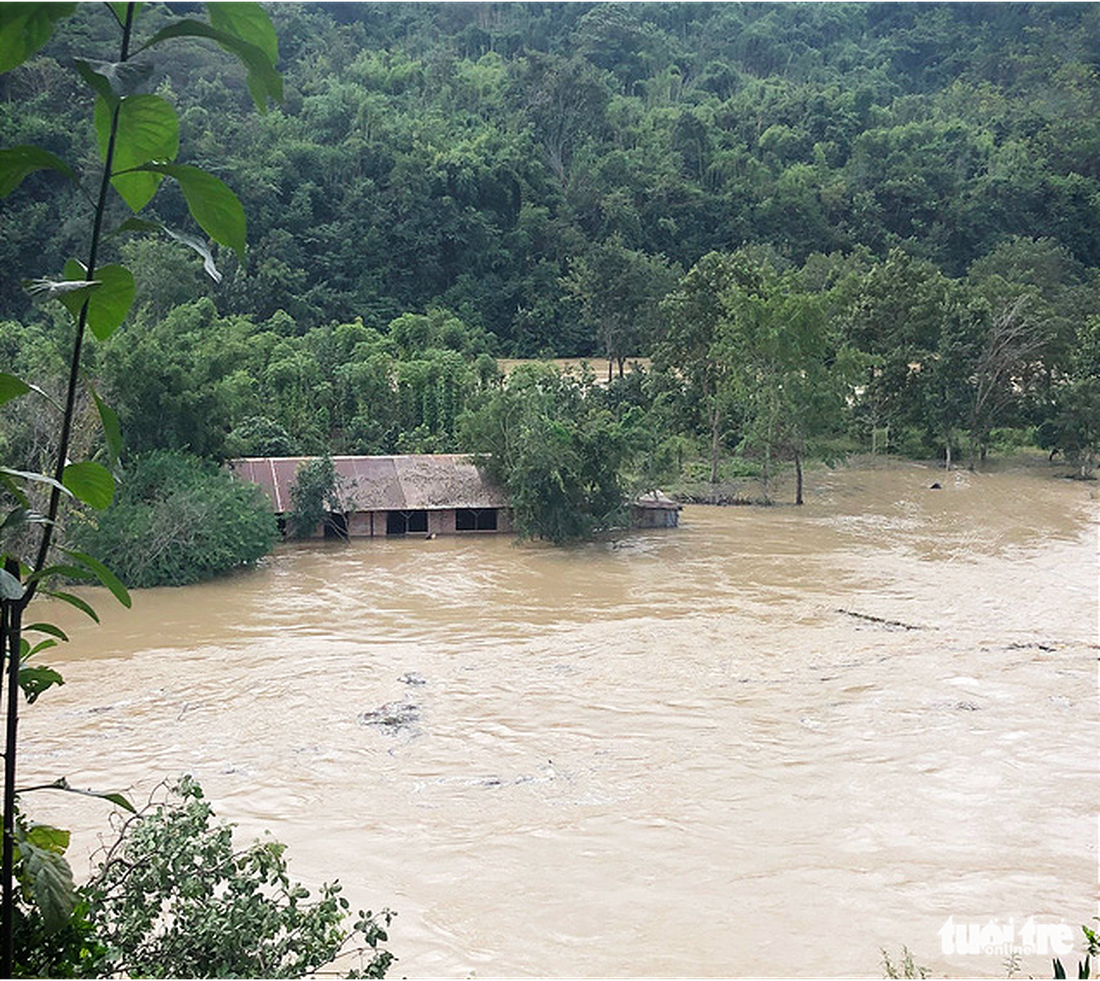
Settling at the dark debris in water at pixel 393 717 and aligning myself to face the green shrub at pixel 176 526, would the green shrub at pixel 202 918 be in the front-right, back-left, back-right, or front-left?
back-left

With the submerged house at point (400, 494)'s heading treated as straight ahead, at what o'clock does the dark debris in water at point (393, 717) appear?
The dark debris in water is roughly at 12 o'clock from the submerged house.

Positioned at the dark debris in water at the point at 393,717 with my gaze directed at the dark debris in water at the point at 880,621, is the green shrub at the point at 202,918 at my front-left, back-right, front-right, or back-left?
back-right

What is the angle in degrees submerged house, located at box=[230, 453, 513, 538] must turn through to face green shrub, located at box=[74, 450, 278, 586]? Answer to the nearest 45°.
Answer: approximately 45° to its right

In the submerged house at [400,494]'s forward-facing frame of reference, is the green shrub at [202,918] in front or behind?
in front

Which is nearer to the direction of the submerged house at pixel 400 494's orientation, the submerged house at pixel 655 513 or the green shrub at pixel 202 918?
the green shrub

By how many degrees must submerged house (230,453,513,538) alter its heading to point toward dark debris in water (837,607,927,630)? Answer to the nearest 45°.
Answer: approximately 45° to its left

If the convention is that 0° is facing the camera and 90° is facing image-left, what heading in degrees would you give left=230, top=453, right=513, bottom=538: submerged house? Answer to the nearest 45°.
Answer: approximately 0°

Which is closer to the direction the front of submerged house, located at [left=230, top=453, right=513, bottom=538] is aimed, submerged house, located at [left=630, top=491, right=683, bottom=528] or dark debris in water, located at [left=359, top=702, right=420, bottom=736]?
the dark debris in water

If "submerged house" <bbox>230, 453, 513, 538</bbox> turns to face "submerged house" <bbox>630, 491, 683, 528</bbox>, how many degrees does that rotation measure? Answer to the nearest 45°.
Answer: approximately 90° to its left
